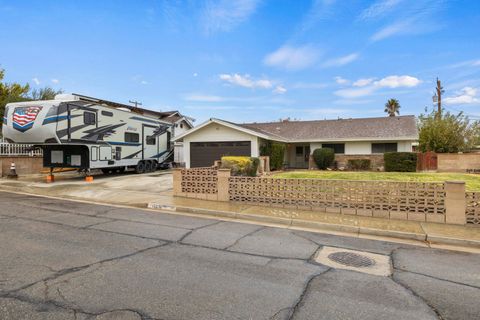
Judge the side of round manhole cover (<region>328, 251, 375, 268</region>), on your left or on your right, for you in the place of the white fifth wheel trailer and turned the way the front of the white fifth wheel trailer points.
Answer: on your left

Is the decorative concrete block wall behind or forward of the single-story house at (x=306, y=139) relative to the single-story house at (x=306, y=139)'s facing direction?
forward

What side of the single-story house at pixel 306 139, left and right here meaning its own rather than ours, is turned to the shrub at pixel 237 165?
front

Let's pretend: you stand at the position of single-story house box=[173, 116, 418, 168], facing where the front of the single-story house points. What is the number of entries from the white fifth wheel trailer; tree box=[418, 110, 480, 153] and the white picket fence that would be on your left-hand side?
1

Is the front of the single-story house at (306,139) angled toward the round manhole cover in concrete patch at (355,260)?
yes

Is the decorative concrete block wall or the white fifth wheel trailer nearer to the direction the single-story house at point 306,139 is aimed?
the decorative concrete block wall

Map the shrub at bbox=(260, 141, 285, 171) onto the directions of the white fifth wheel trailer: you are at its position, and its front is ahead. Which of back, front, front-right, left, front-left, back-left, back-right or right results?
back-left

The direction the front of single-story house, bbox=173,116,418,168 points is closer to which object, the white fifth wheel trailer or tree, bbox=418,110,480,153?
the white fifth wheel trailer

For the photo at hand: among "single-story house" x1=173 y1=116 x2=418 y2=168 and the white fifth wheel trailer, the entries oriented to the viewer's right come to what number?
0

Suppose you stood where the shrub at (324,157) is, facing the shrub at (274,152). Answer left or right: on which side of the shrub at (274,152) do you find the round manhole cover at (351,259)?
left

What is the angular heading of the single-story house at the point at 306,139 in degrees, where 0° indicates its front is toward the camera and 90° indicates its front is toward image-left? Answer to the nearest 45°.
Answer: approximately 0°
